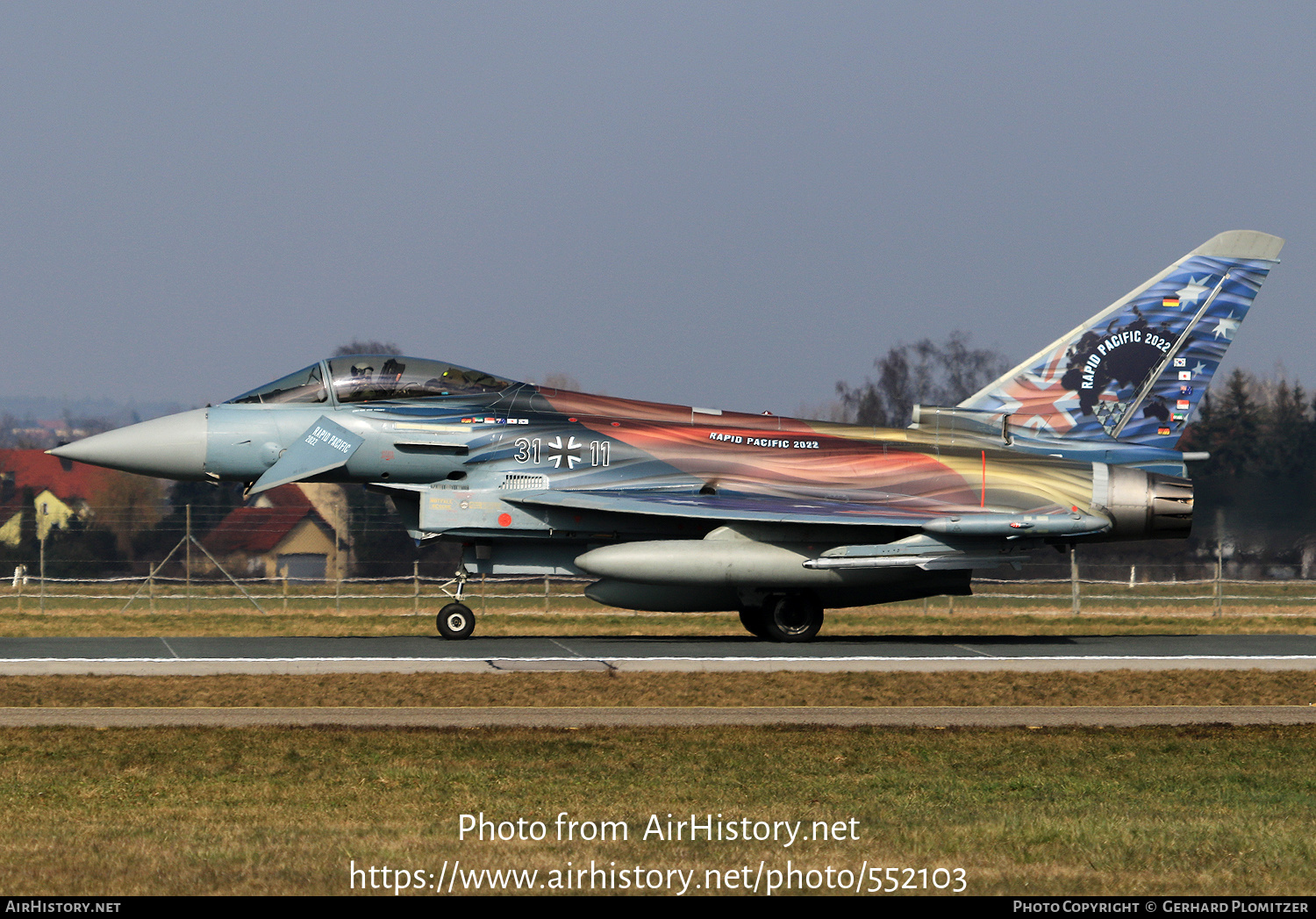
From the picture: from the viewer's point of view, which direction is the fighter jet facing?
to the viewer's left
